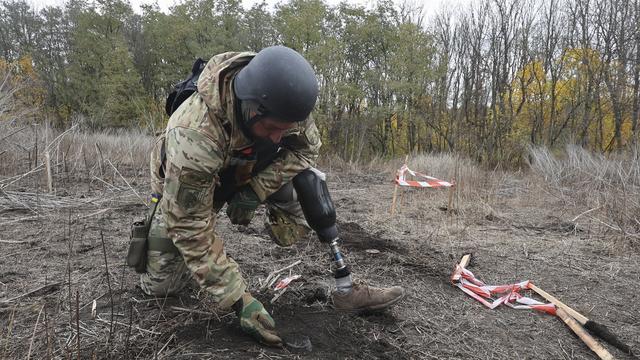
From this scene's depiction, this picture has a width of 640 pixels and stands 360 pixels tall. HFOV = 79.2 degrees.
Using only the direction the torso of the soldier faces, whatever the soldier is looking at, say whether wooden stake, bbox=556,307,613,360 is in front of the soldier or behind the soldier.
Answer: in front

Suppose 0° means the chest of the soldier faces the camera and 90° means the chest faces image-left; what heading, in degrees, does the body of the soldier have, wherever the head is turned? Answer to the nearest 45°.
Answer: approximately 315°

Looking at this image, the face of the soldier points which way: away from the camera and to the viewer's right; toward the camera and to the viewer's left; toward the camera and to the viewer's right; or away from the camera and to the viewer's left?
toward the camera and to the viewer's right

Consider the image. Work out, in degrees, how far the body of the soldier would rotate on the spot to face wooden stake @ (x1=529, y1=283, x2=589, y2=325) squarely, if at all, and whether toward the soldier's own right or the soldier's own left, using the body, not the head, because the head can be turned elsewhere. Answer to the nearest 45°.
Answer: approximately 45° to the soldier's own left
